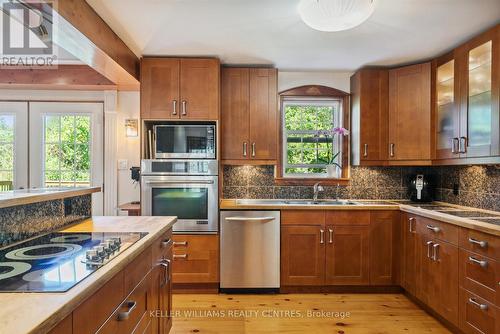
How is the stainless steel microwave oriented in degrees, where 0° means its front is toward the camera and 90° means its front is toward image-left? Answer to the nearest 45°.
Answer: approximately 0°

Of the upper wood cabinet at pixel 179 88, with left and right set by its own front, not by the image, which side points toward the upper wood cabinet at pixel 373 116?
left

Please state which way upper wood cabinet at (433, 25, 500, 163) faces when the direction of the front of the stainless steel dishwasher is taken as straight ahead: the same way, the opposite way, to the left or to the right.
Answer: to the right

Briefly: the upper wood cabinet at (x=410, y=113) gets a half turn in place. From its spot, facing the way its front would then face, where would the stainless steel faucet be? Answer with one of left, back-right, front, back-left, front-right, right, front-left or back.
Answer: back-left

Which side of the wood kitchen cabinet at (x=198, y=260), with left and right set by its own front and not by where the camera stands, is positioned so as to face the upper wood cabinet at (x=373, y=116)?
left

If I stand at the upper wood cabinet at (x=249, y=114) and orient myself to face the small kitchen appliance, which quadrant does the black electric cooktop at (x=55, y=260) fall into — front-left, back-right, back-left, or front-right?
back-right

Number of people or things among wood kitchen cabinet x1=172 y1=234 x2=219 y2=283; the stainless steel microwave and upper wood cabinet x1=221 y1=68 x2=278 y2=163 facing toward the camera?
3

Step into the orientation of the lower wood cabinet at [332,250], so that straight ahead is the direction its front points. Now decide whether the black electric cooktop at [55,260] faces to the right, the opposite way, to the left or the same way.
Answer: to the left

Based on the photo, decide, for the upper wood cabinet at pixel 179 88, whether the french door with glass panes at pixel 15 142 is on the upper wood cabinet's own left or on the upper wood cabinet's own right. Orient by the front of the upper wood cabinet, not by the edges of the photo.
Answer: on the upper wood cabinet's own right
